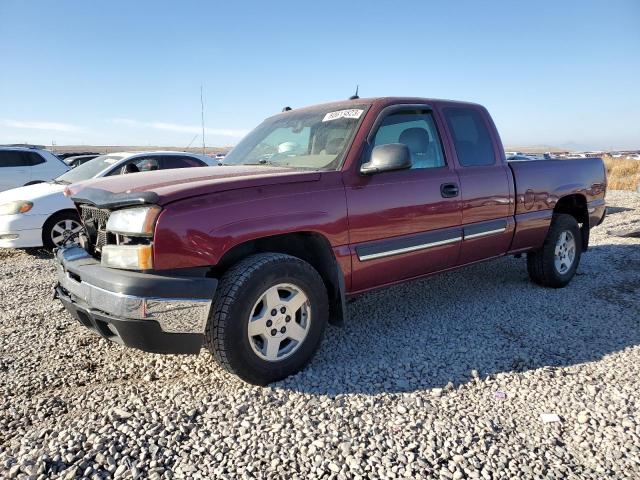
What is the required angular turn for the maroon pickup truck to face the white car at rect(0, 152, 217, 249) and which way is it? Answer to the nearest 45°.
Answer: approximately 90° to its right

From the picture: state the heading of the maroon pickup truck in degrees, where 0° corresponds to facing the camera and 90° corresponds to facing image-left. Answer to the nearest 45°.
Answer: approximately 45°

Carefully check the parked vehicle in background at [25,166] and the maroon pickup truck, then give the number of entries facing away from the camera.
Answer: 0

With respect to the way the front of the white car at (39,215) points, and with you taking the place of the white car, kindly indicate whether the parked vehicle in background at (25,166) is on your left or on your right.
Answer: on your right

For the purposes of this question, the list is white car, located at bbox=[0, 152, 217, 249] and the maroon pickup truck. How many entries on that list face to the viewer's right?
0

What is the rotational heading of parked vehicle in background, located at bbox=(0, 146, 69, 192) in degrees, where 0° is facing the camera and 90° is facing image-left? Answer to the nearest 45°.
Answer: approximately 90°

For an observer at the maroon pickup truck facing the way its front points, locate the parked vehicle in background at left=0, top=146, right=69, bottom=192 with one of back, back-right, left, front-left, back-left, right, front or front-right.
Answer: right

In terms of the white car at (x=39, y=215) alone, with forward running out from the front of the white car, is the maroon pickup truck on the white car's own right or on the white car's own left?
on the white car's own left
